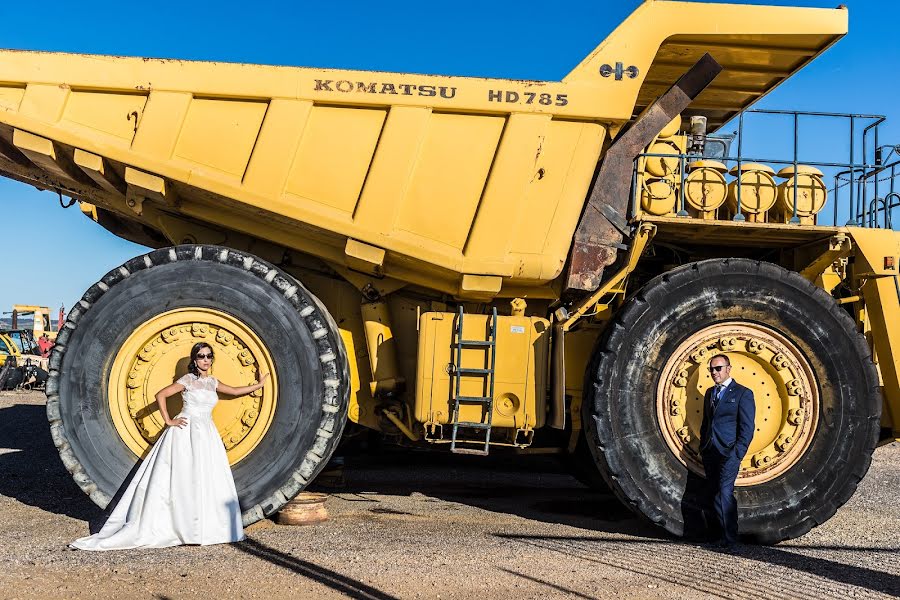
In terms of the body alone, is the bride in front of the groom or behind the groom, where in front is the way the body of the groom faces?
in front

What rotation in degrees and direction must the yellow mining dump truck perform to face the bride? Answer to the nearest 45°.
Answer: approximately 180°

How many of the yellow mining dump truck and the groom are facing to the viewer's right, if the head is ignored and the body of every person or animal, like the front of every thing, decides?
1

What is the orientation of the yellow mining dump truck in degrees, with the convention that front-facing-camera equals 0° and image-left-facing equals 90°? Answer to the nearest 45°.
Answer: approximately 270°

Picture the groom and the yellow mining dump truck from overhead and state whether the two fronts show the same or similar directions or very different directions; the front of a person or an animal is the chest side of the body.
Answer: very different directions

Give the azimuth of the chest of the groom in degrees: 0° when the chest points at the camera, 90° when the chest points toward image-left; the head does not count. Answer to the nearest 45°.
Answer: approximately 45°
